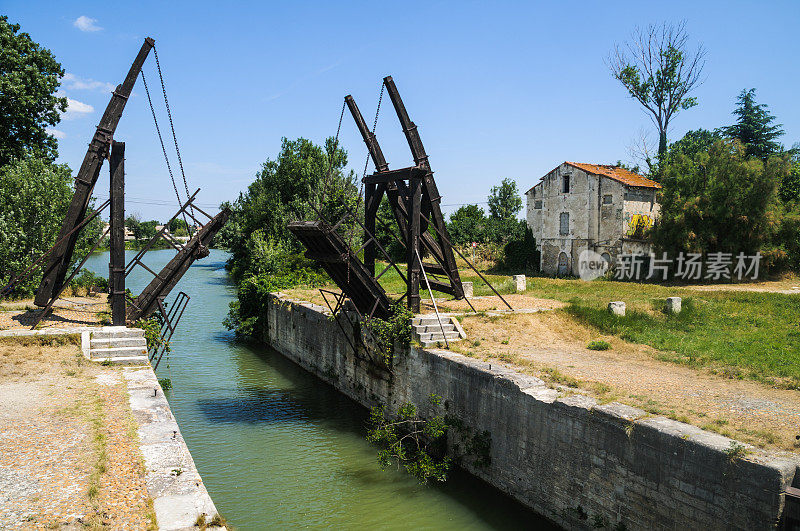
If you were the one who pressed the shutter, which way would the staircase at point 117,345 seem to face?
facing the viewer

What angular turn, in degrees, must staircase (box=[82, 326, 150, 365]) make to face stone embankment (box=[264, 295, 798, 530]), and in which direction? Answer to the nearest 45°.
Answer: approximately 45° to its left

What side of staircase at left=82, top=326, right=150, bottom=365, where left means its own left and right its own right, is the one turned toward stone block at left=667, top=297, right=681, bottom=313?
left

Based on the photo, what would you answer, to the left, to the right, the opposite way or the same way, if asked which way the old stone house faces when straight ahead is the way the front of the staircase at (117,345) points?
to the right

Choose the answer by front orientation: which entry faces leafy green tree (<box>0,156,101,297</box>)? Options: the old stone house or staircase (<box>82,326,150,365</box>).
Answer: the old stone house

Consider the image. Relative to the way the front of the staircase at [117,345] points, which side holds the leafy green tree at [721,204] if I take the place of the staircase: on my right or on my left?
on my left

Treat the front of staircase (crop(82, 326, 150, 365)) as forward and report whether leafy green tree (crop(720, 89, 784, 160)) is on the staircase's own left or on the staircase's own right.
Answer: on the staircase's own left

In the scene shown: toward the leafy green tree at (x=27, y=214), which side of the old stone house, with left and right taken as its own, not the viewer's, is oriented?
front

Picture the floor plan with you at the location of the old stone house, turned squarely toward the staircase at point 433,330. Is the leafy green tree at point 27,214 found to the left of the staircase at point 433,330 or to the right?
right

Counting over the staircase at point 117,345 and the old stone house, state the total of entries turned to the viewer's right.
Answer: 0

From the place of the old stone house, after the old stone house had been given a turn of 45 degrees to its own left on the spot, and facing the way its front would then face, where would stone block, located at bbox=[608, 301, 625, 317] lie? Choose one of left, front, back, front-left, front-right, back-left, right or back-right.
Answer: front

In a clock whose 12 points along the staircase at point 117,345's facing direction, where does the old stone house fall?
The old stone house is roughly at 8 o'clock from the staircase.

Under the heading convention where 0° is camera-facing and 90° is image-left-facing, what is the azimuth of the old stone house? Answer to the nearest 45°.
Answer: approximately 45°

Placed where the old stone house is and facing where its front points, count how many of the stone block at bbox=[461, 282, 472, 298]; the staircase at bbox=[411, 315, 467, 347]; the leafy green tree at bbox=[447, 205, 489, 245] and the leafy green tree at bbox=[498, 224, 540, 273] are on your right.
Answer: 2

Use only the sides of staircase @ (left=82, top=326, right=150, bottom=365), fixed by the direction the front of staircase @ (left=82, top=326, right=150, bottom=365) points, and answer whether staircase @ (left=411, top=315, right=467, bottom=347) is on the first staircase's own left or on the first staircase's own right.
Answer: on the first staircase's own left

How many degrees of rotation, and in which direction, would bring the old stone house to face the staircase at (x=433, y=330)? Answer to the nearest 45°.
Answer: approximately 45° to its left

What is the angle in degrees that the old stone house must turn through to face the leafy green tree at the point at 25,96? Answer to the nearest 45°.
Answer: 0° — it already faces it

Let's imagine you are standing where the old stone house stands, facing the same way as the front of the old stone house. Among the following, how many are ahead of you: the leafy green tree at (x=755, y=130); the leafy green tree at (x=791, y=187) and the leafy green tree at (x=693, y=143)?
0
